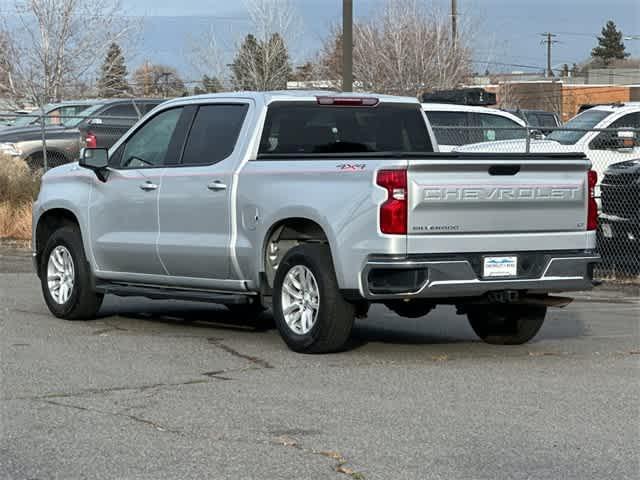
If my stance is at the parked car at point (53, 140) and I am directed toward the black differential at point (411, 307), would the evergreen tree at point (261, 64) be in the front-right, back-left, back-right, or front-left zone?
back-left

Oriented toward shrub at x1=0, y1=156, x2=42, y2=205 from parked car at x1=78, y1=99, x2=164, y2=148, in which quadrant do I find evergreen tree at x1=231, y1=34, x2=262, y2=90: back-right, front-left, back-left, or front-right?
back-right

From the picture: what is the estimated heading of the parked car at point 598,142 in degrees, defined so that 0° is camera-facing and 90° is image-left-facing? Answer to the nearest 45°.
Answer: approximately 45°

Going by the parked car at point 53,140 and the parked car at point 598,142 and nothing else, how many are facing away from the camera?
0

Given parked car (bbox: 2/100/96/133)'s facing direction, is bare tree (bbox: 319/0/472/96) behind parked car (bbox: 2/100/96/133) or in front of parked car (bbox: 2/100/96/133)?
behind

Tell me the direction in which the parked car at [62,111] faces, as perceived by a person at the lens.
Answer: facing the viewer and to the left of the viewer
